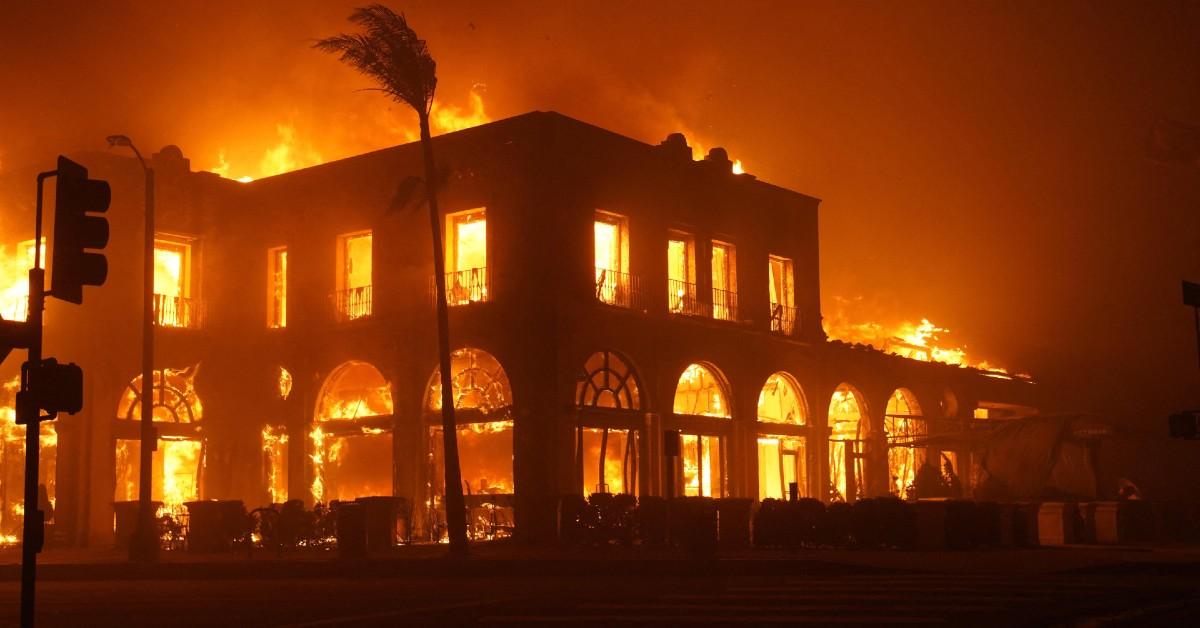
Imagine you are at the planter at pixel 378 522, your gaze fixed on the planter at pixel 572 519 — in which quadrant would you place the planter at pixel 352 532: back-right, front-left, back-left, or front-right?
back-right

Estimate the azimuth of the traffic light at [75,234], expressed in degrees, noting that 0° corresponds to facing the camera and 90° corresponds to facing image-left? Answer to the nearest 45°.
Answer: approximately 270°

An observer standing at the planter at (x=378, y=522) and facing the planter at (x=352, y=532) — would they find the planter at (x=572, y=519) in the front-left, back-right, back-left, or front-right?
back-left

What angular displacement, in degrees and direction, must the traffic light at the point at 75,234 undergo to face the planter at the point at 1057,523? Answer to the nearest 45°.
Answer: approximately 45° to its left

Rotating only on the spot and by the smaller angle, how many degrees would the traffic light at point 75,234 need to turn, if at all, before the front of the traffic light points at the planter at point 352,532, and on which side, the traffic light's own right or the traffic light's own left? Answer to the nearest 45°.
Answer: approximately 90° to the traffic light's own left
